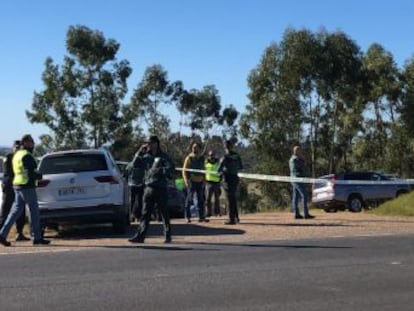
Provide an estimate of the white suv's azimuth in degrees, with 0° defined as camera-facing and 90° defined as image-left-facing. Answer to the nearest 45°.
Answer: approximately 180°

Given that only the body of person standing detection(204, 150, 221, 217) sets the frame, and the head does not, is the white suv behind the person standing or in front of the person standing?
in front

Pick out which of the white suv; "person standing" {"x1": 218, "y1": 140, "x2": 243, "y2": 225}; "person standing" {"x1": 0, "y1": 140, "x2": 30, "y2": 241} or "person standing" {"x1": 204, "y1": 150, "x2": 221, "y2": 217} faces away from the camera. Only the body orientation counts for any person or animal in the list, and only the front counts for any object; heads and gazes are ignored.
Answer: the white suv

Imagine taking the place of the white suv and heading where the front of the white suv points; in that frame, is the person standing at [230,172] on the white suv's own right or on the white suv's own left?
on the white suv's own right

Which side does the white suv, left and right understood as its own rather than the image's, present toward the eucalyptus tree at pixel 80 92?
front

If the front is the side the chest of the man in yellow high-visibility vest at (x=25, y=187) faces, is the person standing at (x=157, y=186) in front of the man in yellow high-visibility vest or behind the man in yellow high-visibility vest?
in front

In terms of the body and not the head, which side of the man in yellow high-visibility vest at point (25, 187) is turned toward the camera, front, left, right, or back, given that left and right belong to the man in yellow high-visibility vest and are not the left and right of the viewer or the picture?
right
